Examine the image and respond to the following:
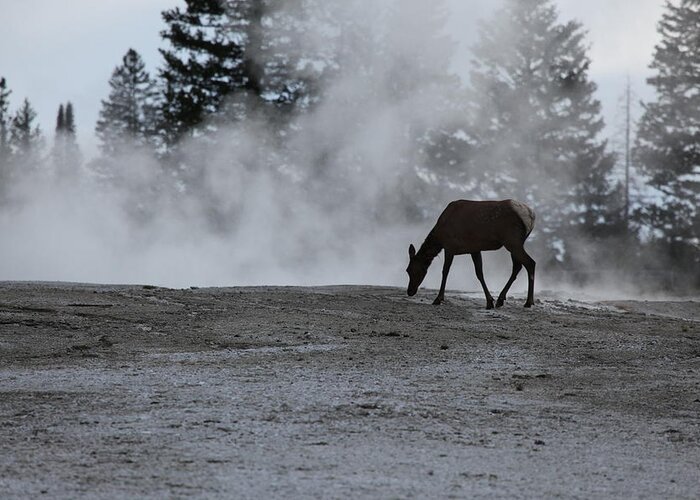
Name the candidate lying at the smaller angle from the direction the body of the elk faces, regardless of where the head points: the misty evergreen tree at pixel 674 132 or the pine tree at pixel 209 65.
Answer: the pine tree

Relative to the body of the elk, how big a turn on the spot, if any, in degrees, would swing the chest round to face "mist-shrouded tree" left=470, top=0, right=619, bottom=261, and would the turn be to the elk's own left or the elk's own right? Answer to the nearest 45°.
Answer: approximately 90° to the elk's own right

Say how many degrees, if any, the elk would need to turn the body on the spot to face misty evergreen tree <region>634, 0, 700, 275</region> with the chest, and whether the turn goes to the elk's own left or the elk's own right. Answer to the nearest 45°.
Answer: approximately 90° to the elk's own right

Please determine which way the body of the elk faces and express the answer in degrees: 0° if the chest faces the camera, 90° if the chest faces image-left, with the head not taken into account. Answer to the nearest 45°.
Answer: approximately 90°

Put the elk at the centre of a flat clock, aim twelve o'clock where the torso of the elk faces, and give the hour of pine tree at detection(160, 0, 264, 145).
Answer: The pine tree is roughly at 2 o'clock from the elk.

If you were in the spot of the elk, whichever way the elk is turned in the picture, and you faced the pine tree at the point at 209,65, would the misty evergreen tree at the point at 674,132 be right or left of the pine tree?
right

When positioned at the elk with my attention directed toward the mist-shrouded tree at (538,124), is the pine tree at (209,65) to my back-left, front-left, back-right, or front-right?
front-left

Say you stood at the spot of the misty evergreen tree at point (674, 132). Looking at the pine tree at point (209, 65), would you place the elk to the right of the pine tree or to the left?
left
